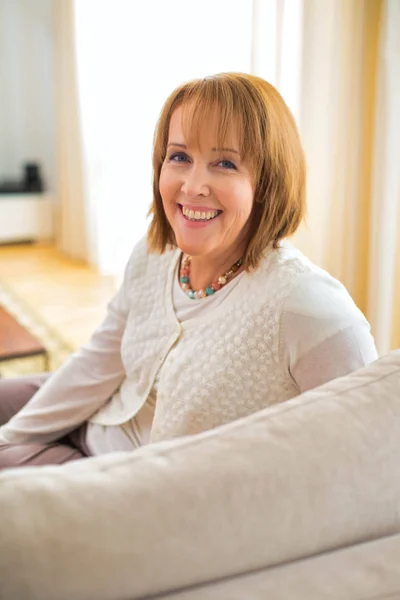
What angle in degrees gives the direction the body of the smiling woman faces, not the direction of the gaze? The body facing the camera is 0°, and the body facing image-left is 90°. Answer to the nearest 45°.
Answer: approximately 45°

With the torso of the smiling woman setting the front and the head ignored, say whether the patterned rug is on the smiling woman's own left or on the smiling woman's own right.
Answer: on the smiling woman's own right

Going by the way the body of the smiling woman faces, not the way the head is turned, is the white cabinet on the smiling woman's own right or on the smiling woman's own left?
on the smiling woman's own right
